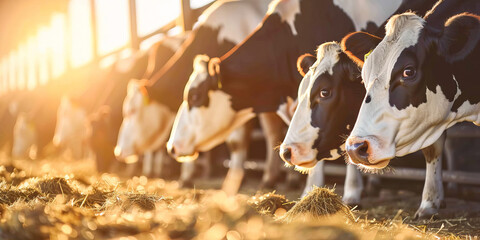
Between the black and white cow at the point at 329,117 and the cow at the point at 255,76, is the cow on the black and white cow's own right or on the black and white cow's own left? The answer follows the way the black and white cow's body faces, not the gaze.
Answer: on the black and white cow's own right

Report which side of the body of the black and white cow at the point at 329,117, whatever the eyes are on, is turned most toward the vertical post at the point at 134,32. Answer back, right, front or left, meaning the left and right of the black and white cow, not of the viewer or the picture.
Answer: right

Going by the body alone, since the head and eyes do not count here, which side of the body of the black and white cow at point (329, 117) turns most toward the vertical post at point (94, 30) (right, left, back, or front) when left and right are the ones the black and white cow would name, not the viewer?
right

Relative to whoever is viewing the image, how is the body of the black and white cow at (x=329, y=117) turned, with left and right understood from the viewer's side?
facing the viewer and to the left of the viewer
